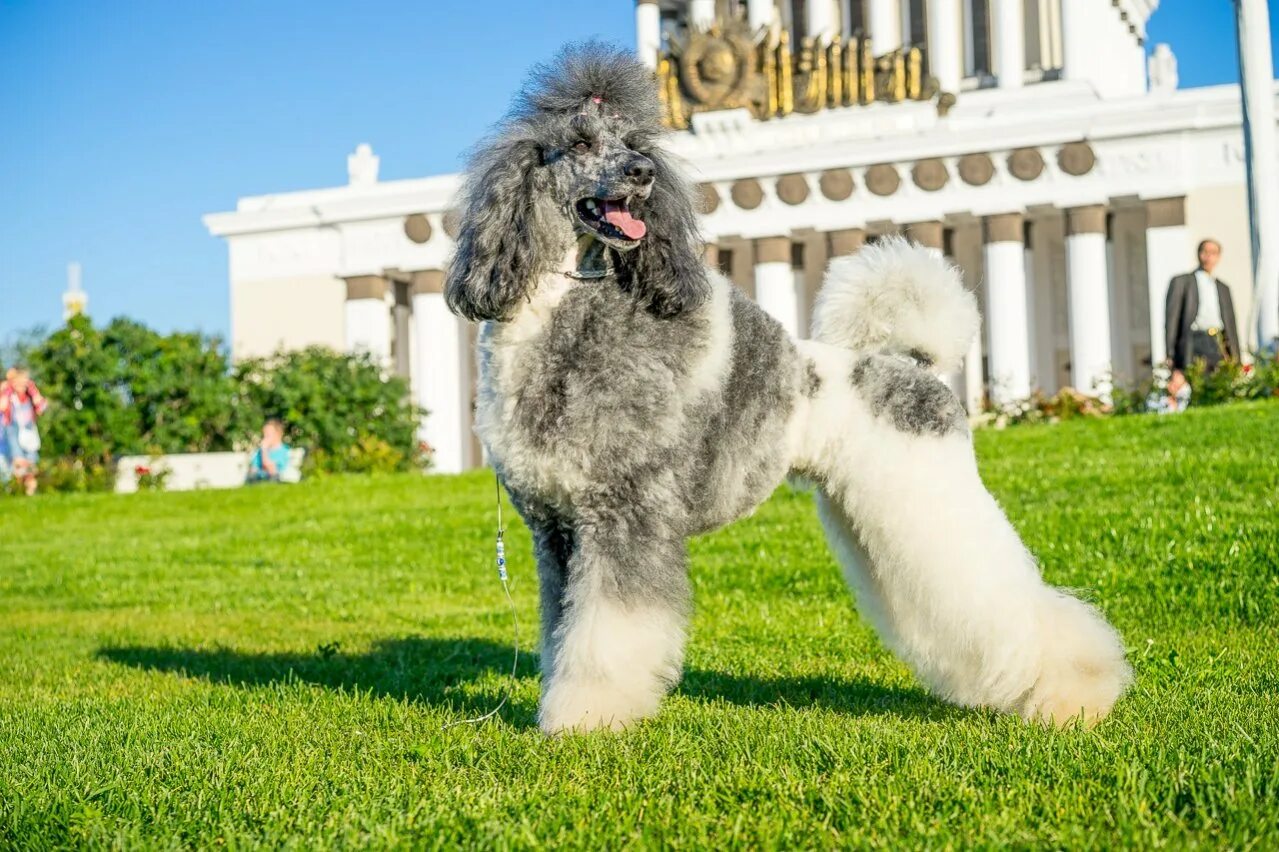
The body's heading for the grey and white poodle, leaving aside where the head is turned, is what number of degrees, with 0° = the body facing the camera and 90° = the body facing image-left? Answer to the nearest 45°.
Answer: approximately 45°

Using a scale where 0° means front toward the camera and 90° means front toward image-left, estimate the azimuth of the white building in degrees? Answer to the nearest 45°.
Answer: approximately 0°

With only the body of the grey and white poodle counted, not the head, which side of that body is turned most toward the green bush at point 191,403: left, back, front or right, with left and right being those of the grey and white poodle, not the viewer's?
right

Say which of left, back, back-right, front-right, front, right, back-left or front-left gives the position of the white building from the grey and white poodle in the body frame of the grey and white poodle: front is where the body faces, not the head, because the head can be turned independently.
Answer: back-right

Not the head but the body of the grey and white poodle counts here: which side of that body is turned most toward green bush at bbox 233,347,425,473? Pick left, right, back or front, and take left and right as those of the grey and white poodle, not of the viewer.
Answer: right

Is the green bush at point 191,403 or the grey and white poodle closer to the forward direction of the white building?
the grey and white poodle

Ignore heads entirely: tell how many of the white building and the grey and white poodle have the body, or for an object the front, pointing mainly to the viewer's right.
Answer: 0

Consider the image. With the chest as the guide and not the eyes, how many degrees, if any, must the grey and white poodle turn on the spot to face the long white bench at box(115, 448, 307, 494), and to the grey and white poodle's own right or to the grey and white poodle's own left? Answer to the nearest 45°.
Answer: approximately 90° to the grey and white poodle's own right

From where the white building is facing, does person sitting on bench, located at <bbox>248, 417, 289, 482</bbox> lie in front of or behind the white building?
in front

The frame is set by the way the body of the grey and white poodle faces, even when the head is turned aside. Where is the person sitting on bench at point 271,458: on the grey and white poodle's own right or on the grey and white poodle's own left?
on the grey and white poodle's own right

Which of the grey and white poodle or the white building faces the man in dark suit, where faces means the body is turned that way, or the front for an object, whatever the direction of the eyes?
the white building
